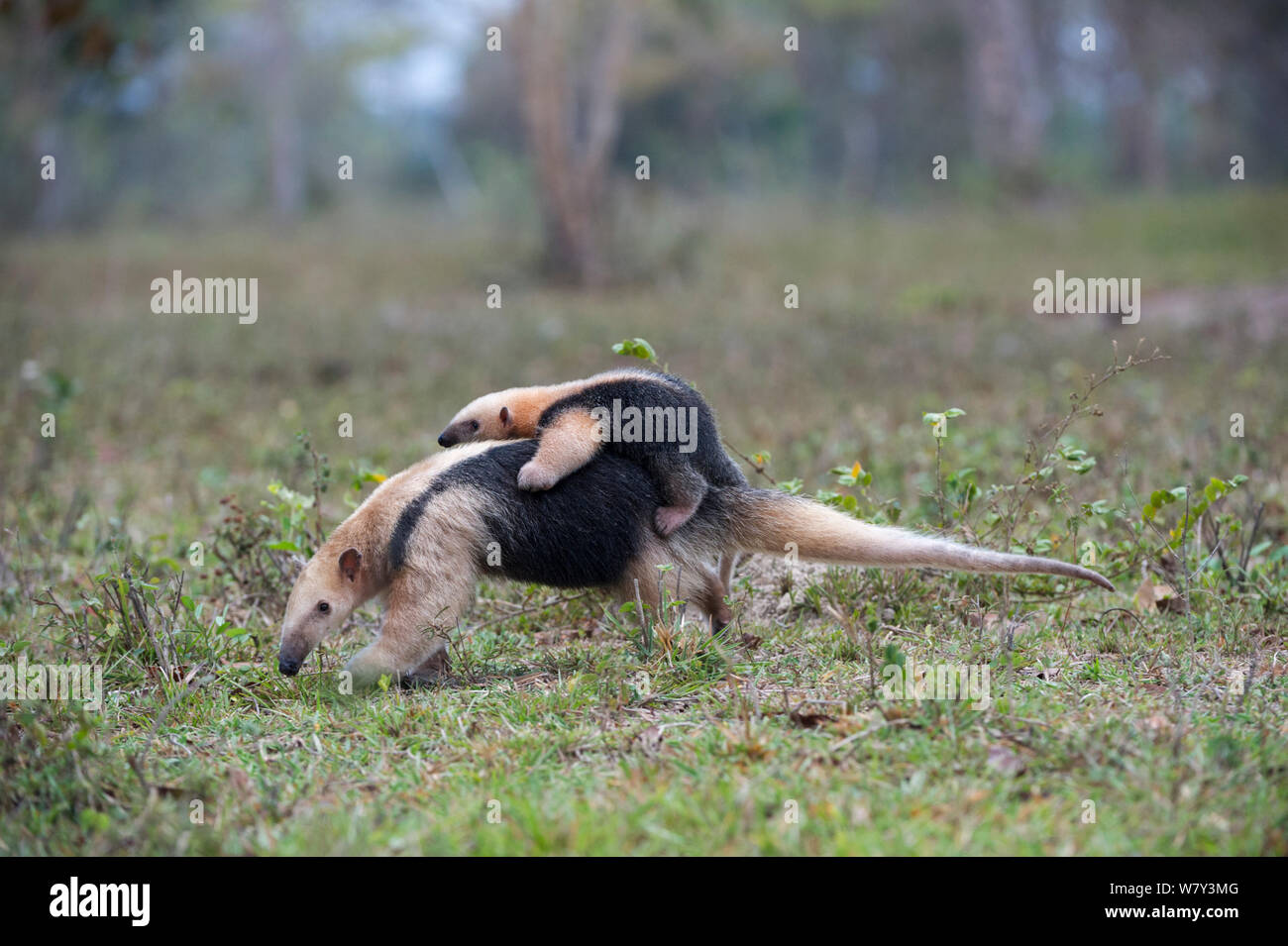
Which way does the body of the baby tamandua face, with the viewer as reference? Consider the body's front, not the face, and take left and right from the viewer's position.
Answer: facing to the left of the viewer

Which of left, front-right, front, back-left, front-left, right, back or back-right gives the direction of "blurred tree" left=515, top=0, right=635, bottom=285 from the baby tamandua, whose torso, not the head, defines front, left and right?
right

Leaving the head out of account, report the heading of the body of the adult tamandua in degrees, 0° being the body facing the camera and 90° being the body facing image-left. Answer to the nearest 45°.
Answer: approximately 90°

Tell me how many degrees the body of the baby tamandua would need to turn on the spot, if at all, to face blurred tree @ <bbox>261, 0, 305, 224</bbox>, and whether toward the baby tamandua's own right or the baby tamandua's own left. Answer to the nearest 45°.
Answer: approximately 90° to the baby tamandua's own right

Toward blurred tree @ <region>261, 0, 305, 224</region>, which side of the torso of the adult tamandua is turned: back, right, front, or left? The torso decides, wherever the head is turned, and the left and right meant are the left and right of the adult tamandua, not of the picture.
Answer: right

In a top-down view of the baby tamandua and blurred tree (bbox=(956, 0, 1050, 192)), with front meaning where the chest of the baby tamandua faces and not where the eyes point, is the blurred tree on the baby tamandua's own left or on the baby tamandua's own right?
on the baby tamandua's own right

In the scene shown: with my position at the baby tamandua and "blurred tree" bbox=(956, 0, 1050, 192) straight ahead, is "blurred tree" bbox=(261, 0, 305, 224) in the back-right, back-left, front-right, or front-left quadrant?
front-left
